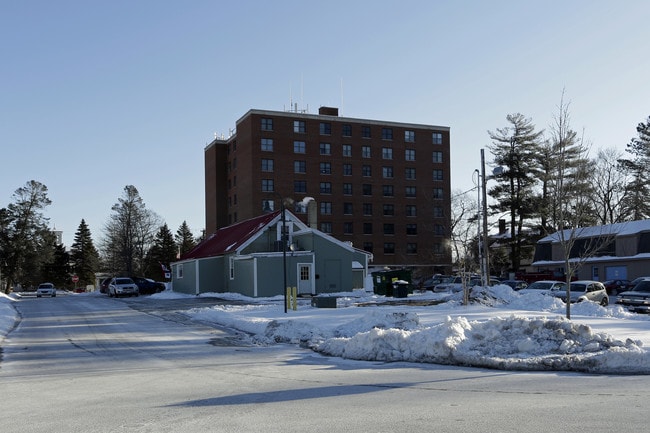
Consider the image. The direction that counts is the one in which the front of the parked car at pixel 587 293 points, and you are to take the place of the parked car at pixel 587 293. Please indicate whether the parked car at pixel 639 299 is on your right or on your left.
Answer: on your left

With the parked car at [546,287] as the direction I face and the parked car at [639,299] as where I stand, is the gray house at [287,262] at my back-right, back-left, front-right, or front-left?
front-left

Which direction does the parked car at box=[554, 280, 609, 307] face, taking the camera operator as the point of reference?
facing the viewer and to the left of the viewer
